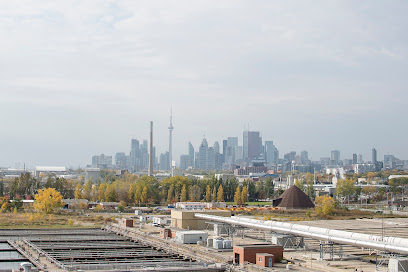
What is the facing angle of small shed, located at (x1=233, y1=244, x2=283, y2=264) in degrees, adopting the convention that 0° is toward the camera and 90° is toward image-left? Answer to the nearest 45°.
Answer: approximately 45°

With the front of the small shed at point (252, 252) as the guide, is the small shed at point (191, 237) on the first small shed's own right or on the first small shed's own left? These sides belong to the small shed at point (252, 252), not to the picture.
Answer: on the first small shed's own right

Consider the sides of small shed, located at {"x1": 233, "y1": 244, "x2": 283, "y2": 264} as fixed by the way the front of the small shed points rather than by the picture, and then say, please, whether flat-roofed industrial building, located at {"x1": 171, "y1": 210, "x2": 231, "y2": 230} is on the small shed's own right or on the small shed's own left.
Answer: on the small shed's own right
